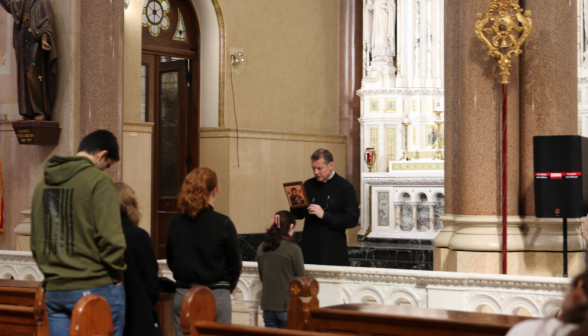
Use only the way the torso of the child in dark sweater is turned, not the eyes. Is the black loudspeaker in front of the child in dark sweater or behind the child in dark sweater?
in front

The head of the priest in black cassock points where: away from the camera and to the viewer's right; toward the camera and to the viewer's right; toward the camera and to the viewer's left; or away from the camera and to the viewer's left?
toward the camera and to the viewer's left

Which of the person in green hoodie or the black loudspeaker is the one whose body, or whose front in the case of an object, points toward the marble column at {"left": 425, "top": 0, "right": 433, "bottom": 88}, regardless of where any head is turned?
the person in green hoodie

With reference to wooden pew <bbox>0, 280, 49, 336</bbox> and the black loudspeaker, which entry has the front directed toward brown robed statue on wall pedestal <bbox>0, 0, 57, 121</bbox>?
the wooden pew

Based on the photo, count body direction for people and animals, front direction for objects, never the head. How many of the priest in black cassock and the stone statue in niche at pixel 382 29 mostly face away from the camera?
0

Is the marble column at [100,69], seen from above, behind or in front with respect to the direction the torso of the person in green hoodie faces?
in front

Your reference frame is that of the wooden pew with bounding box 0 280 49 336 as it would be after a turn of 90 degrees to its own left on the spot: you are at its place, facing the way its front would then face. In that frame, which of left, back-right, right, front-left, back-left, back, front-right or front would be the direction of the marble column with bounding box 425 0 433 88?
back-right

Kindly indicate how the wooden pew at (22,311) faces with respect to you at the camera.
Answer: facing away from the viewer

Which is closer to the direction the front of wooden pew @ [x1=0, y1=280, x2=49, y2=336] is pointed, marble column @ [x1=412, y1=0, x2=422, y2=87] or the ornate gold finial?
the marble column

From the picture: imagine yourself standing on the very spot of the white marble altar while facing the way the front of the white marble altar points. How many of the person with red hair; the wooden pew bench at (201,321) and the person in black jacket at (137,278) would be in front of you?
3

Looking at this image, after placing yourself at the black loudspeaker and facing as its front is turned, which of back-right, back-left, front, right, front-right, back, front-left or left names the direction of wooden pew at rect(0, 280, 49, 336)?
front-right

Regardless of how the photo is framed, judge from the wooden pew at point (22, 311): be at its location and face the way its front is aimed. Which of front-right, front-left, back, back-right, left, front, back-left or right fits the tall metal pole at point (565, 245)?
right

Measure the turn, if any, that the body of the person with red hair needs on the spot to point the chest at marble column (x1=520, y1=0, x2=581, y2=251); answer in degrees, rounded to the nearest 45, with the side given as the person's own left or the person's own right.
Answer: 0° — they already face it

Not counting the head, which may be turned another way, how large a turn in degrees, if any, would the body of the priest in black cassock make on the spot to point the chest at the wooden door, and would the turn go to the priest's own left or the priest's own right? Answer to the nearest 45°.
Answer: approximately 90° to the priest's own right

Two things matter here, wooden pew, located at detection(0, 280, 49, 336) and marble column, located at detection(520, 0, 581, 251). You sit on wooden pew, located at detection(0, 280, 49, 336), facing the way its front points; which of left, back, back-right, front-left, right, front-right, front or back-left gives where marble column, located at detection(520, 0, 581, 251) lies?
right

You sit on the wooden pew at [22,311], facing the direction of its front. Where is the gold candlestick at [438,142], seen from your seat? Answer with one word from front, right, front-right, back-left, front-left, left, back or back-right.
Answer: front-right

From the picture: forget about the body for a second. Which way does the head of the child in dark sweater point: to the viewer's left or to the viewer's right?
to the viewer's right
